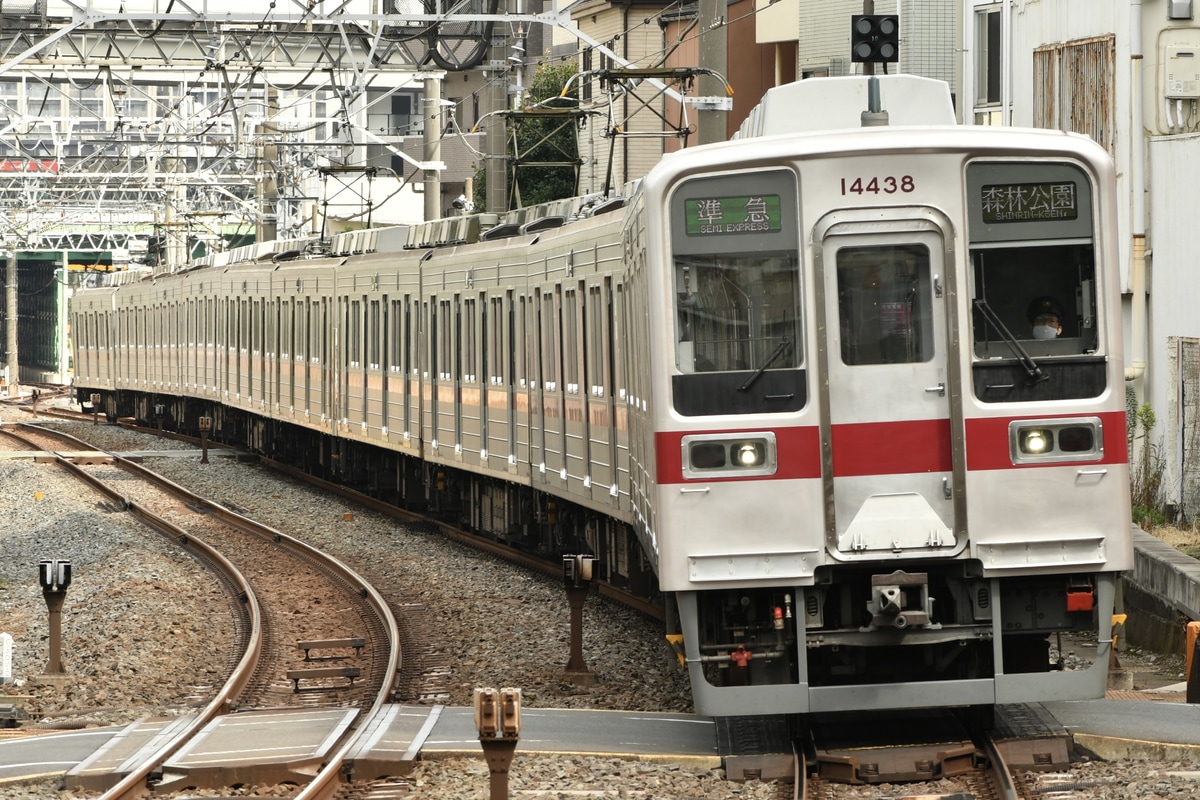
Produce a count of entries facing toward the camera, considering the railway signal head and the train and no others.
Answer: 2

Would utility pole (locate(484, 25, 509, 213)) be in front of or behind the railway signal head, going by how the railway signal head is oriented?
behind

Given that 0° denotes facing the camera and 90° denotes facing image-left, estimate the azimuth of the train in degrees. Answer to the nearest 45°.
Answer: approximately 0°

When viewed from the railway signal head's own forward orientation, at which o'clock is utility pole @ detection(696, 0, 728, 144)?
The utility pole is roughly at 5 o'clock from the railway signal head.

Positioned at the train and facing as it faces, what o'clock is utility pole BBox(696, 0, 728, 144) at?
The utility pole is roughly at 6 o'clock from the train.

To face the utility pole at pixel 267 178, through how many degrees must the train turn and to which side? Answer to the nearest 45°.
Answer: approximately 180°
